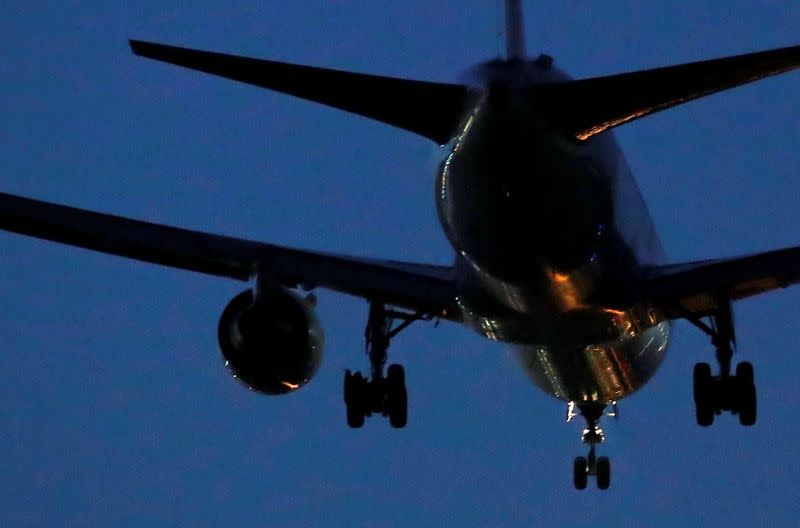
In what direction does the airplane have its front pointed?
away from the camera
